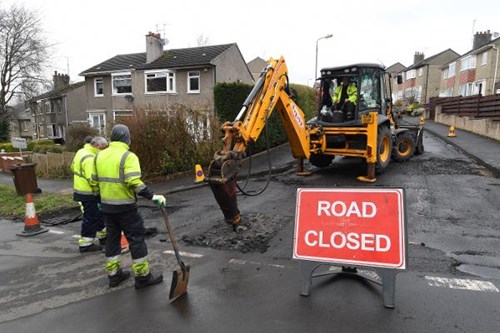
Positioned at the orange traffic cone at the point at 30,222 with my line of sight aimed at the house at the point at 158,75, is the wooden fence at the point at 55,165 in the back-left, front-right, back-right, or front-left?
front-left

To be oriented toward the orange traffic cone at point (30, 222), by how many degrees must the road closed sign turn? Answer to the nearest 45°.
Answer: approximately 90° to its right

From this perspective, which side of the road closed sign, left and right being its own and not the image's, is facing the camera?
front

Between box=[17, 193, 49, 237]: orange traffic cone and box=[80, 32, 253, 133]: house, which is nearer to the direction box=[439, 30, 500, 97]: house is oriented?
the house

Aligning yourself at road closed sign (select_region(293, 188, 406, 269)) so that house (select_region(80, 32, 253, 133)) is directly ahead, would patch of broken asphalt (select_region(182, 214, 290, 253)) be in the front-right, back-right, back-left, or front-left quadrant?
front-left

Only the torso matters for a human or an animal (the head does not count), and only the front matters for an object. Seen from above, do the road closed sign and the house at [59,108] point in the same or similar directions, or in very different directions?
same or similar directions

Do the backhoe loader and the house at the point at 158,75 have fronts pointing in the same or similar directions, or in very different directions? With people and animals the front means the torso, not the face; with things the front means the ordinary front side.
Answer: very different directions

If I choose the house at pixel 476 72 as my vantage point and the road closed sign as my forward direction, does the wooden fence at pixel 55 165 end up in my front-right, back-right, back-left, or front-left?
front-right

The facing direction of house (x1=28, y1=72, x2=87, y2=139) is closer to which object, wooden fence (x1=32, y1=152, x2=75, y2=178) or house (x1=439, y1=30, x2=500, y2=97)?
the wooden fence

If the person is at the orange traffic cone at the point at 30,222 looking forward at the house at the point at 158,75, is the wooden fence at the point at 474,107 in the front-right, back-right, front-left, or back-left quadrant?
front-right

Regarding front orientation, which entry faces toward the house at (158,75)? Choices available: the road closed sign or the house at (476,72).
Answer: the house at (476,72)

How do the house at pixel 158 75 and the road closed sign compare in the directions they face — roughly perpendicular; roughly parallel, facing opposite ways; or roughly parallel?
roughly parallel

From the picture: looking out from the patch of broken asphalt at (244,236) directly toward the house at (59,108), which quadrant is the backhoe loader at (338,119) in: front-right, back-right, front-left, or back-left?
front-right

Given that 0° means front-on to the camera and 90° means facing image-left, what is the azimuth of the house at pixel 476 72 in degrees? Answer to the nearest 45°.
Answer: approximately 45°

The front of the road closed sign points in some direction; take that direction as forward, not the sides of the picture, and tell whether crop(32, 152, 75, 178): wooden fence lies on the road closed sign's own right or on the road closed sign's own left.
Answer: on the road closed sign's own right

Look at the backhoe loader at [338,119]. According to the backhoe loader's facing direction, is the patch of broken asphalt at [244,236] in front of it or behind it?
behind

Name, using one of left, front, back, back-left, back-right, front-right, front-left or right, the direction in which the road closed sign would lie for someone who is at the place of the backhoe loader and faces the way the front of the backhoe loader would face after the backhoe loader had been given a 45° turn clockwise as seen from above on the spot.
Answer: right
